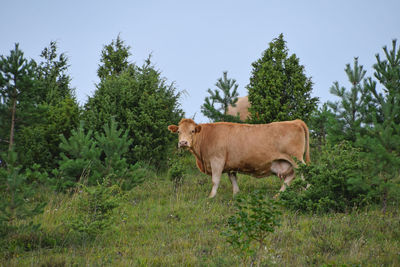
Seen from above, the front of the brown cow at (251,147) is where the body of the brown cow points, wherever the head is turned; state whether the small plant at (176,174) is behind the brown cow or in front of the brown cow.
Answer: in front

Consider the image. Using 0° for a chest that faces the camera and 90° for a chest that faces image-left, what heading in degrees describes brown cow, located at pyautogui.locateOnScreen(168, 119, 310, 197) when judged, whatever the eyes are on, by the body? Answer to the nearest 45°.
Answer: approximately 90°

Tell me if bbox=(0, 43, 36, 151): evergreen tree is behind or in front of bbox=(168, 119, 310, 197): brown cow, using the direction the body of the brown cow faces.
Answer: in front

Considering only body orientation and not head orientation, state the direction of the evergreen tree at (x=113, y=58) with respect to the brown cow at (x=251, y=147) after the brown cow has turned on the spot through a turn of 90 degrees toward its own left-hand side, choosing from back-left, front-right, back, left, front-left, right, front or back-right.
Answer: back-right

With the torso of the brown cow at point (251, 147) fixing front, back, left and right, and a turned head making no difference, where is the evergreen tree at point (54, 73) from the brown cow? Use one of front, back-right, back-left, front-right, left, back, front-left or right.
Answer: front-right

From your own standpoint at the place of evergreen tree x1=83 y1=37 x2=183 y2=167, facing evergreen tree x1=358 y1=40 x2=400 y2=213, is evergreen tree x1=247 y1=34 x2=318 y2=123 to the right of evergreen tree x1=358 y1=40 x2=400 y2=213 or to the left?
left

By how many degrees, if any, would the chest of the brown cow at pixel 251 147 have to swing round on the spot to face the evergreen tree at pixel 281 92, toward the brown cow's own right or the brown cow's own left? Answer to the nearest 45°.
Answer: approximately 90° to the brown cow's own right

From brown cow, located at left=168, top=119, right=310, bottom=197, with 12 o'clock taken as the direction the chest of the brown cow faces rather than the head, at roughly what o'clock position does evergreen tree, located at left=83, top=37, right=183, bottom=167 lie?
The evergreen tree is roughly at 1 o'clock from the brown cow.

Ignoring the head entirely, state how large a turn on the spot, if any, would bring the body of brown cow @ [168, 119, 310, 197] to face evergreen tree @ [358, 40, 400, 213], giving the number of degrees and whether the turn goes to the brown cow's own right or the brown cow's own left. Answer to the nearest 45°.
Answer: approximately 135° to the brown cow's own left

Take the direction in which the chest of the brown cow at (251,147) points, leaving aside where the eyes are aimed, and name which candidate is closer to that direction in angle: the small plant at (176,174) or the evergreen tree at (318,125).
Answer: the small plant

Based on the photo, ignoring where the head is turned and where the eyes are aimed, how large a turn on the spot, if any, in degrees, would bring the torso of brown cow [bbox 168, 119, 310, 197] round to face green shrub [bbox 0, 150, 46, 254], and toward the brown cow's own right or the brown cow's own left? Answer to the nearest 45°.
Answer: approximately 45° to the brown cow's own left
